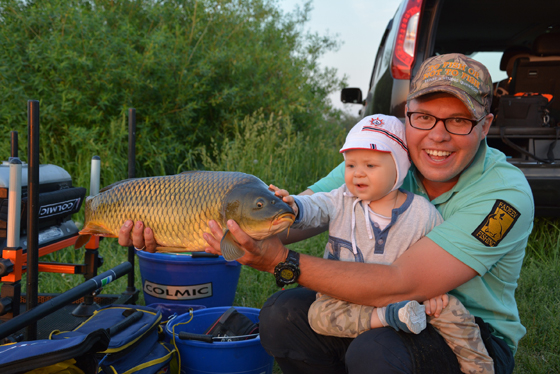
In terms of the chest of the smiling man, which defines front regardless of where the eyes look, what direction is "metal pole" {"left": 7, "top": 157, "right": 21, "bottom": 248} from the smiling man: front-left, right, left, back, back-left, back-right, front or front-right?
front-right

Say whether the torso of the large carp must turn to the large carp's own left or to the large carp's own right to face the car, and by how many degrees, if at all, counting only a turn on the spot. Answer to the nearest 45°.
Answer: approximately 45° to the large carp's own left

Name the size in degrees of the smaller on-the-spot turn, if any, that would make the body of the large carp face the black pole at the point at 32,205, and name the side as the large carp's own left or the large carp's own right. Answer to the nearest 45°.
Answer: approximately 135° to the large carp's own left

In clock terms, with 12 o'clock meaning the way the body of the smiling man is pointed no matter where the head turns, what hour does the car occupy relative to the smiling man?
The car is roughly at 5 o'clock from the smiling man.

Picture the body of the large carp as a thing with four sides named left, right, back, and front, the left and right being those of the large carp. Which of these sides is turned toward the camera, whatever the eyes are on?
right

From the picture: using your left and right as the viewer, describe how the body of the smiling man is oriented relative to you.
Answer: facing the viewer and to the left of the viewer

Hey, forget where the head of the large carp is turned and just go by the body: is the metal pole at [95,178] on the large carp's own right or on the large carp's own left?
on the large carp's own left

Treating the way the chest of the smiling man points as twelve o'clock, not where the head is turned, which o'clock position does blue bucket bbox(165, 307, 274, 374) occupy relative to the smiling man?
The blue bucket is roughly at 2 o'clock from the smiling man.

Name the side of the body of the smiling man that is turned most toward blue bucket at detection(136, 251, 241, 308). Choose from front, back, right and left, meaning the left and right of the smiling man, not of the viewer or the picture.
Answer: right

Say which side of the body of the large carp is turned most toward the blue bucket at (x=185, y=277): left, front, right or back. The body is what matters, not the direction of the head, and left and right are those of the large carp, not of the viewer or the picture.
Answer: left

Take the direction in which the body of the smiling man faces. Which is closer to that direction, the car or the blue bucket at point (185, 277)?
the blue bucket

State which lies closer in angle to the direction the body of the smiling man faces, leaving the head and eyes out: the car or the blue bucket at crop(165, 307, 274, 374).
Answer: the blue bucket
